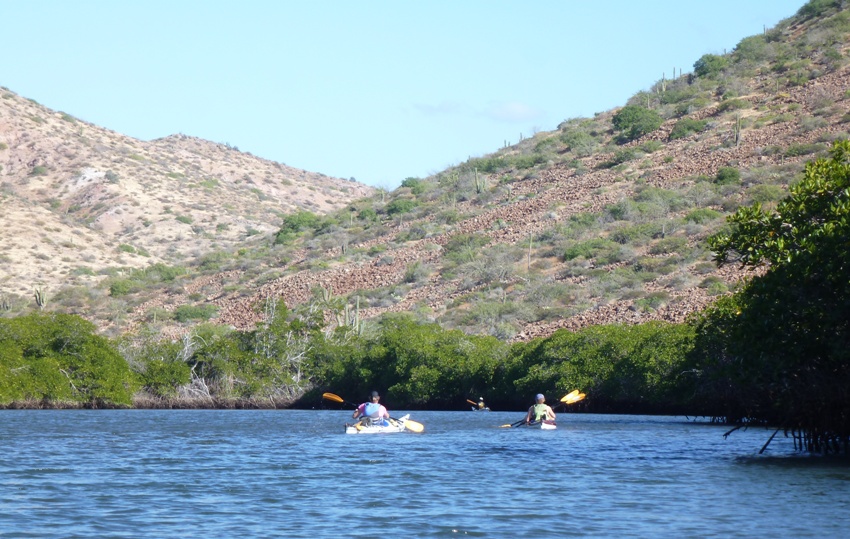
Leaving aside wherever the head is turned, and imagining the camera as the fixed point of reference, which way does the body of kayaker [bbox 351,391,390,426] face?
away from the camera

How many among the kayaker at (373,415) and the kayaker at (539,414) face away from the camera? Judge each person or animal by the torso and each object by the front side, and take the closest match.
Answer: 2

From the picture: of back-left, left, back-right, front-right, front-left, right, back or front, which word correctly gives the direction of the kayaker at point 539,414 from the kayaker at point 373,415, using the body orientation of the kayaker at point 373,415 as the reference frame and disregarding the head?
right

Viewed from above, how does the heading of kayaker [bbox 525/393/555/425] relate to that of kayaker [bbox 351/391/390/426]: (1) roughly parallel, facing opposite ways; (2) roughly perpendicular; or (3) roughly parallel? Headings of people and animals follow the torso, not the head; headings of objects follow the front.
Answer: roughly parallel

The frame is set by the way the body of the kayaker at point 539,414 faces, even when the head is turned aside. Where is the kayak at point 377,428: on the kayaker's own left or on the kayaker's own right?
on the kayaker's own left

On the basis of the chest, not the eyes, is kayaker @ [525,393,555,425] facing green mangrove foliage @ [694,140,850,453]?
no

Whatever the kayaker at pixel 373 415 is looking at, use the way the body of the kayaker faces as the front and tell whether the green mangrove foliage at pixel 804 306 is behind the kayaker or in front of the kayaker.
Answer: behind

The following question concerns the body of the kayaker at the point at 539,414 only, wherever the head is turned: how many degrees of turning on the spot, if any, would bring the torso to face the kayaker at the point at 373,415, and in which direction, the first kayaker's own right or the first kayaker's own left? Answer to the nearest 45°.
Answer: approximately 90° to the first kayaker's own left

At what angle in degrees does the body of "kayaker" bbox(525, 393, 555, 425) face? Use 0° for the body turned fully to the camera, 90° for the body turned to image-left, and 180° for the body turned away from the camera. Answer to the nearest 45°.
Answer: approximately 180°
